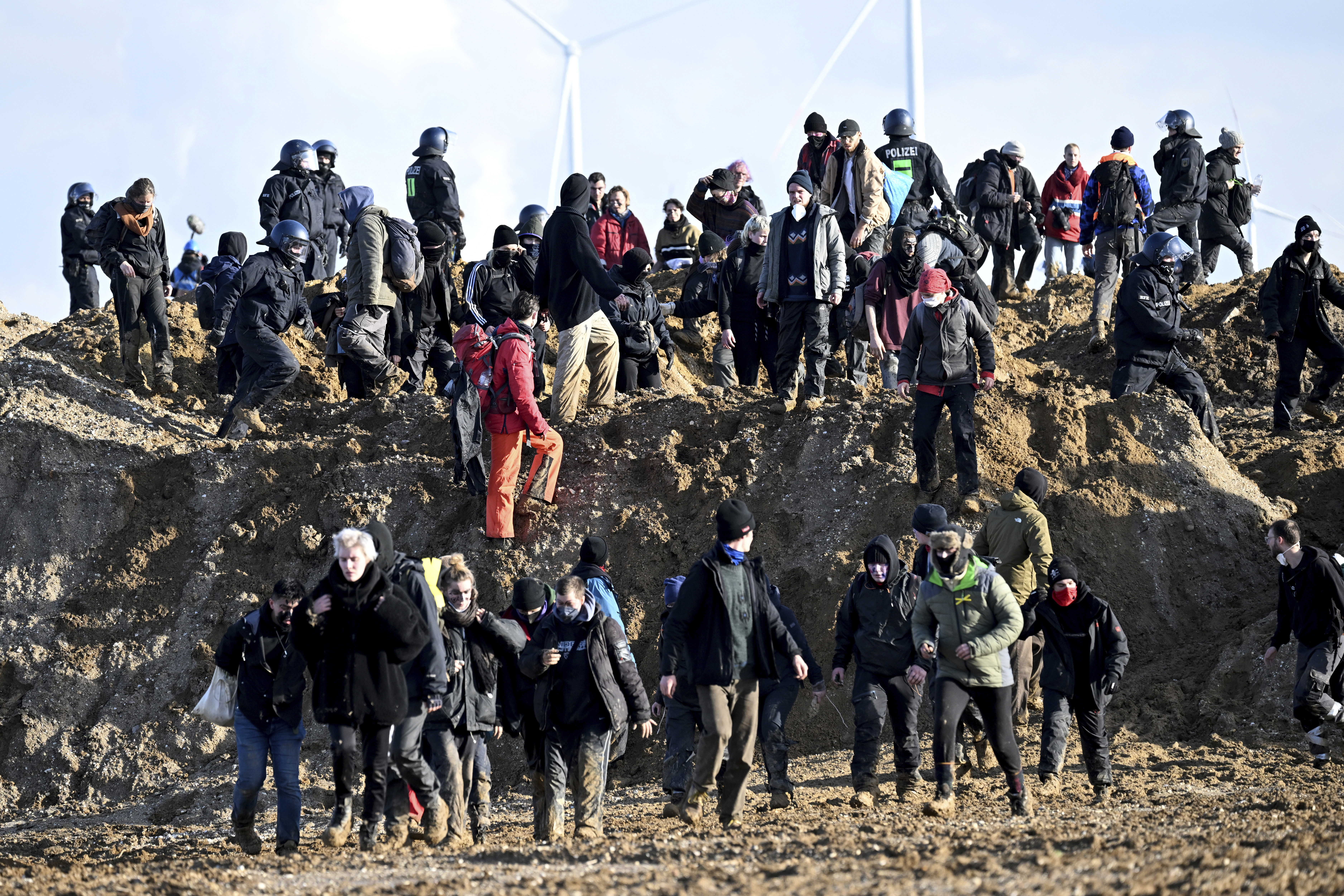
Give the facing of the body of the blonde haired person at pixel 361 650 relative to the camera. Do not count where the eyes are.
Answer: toward the camera

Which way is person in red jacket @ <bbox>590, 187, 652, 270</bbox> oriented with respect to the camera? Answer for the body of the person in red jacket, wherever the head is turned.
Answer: toward the camera

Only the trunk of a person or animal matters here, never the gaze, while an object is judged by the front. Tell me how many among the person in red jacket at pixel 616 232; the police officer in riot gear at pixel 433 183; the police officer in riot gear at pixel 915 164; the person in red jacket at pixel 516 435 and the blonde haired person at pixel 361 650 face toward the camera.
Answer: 2

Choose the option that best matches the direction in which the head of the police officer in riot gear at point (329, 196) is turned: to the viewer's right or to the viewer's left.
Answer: to the viewer's left

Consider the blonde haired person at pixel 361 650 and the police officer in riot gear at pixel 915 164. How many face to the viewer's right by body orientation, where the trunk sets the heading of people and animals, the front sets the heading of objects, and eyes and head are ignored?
0

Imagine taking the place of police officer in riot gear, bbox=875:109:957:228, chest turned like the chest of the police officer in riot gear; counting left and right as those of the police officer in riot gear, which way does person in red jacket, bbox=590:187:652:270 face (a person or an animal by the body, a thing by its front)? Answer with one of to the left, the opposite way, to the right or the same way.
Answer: the opposite way

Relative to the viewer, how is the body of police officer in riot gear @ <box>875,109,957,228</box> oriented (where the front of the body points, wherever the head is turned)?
away from the camera

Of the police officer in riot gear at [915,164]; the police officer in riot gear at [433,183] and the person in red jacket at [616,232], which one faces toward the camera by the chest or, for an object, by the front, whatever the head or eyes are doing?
the person in red jacket

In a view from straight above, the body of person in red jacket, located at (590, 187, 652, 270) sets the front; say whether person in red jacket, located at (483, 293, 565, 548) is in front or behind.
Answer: in front
